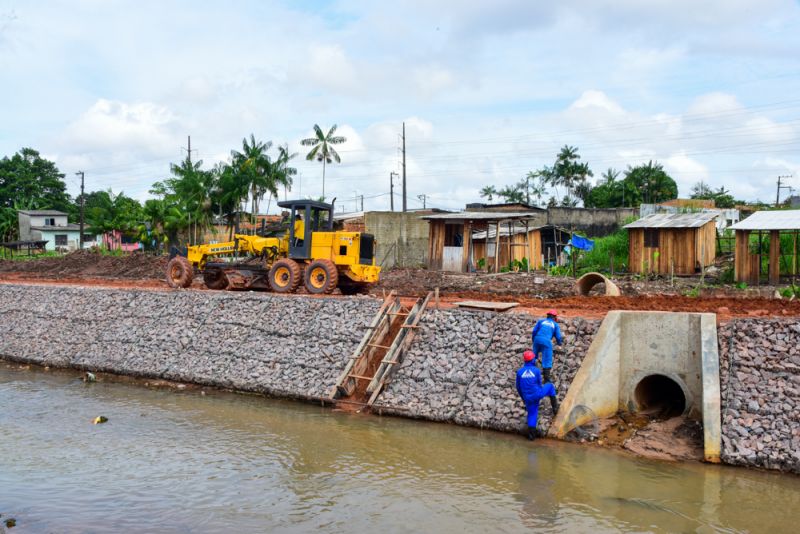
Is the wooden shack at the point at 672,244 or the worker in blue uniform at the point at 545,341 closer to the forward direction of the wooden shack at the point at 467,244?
the worker in blue uniform

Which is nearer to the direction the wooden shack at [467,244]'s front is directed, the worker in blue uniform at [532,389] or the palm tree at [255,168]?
the worker in blue uniform

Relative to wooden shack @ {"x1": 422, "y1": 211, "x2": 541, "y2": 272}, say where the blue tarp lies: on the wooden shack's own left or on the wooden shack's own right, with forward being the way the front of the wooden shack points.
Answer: on the wooden shack's own left

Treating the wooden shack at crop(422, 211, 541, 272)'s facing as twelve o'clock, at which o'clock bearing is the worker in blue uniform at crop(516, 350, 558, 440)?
The worker in blue uniform is roughly at 12 o'clock from the wooden shack.

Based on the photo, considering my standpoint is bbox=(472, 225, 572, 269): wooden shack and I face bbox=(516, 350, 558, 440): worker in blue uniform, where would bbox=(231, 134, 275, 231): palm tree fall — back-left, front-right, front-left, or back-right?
back-right

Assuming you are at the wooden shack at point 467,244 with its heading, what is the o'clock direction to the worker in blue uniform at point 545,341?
The worker in blue uniform is roughly at 12 o'clock from the wooden shack.

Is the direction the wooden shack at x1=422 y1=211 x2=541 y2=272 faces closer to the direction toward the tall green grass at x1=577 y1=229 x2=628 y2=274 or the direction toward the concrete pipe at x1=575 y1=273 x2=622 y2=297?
the concrete pipe

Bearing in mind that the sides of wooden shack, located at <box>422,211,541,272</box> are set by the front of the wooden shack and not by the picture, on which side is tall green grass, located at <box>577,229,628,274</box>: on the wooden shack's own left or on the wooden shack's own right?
on the wooden shack's own left

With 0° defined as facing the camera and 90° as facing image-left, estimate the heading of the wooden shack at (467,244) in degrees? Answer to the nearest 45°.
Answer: approximately 0°

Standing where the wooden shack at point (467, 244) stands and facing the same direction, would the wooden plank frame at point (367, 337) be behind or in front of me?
in front

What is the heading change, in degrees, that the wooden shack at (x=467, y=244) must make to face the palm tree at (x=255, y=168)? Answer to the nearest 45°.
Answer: approximately 135° to its right

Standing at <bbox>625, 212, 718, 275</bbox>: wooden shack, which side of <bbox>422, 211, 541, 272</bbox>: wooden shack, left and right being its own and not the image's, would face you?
left
